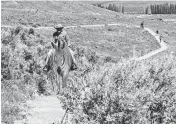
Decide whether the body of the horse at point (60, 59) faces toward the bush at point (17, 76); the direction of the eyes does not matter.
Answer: no

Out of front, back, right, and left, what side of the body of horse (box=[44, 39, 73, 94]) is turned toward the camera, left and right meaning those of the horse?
front
